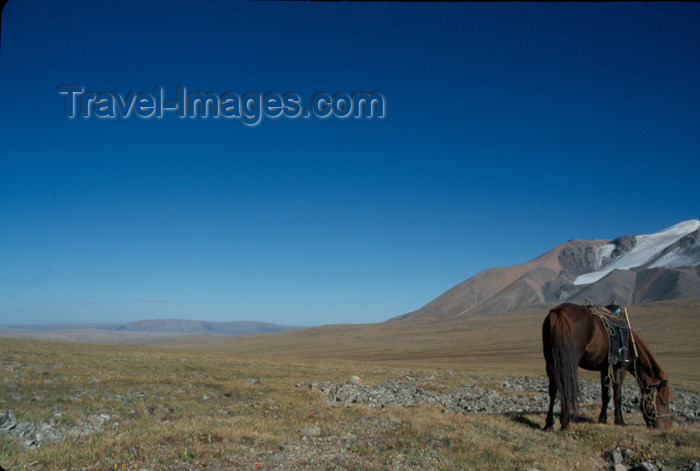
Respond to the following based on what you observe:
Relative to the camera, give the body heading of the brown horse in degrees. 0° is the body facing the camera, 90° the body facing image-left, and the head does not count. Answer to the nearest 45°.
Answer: approximately 225°
